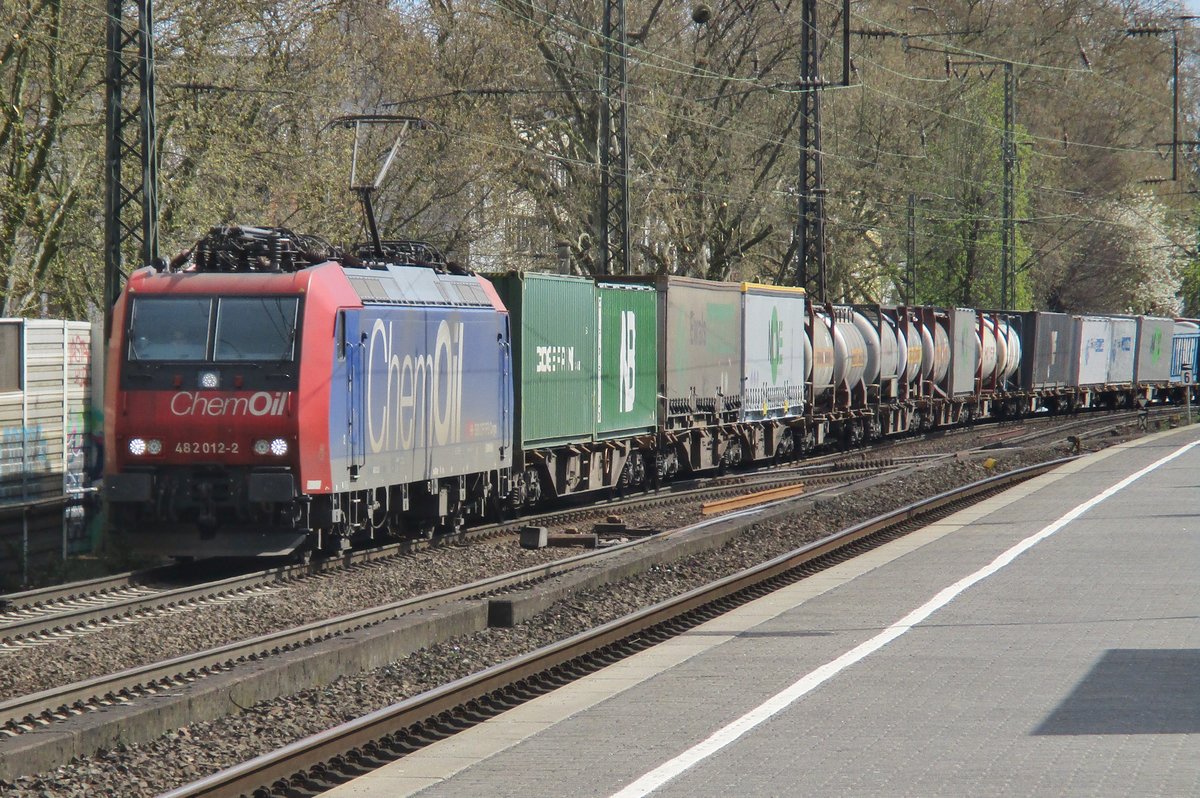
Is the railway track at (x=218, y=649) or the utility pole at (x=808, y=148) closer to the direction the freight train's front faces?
the railway track

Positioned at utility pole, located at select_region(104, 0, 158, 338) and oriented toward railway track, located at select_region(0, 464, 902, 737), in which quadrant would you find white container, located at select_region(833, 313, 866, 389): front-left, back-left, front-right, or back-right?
back-left

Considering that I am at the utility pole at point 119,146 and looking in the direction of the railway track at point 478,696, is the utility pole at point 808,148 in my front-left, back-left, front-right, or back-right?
back-left

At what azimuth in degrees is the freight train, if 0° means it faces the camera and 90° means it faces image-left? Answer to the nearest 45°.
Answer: approximately 45°

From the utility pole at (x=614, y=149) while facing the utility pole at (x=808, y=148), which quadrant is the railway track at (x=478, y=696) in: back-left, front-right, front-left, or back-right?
back-right

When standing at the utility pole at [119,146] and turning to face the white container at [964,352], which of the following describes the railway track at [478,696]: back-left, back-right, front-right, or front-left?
back-right

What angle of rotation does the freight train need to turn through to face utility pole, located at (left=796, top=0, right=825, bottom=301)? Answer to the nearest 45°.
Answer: approximately 135° to its right
